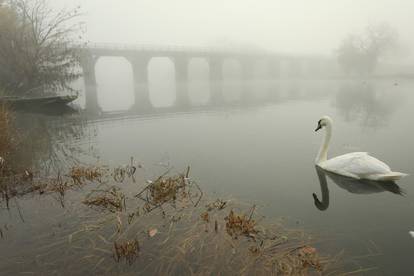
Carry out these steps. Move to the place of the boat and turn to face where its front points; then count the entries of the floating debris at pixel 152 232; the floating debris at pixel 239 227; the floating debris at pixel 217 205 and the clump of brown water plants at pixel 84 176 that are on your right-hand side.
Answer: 4

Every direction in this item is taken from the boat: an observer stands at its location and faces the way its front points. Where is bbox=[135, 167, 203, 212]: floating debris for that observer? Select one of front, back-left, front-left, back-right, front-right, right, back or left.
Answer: right

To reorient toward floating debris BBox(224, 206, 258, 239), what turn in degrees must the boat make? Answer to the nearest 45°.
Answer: approximately 90° to its right

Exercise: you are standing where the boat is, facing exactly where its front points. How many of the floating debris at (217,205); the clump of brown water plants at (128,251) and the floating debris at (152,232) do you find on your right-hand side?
3

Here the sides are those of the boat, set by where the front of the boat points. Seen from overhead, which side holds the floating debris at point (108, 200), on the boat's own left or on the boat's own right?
on the boat's own right

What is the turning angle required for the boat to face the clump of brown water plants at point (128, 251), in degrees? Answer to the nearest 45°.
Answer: approximately 90° to its right

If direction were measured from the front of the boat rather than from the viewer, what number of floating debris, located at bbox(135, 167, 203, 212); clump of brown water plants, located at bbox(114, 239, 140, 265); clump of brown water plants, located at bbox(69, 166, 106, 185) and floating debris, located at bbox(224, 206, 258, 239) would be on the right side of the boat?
4

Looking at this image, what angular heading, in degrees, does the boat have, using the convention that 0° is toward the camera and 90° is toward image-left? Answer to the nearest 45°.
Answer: approximately 270°

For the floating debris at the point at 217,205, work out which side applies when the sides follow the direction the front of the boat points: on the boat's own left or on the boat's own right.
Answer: on the boat's own right

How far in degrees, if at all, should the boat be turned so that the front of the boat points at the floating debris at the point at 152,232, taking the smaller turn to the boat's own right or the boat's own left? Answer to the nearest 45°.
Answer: approximately 90° to the boat's own right

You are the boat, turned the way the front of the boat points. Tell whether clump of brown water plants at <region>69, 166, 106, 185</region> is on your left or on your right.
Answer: on your right
